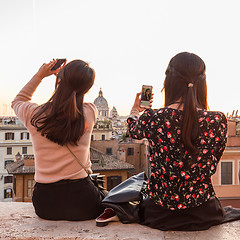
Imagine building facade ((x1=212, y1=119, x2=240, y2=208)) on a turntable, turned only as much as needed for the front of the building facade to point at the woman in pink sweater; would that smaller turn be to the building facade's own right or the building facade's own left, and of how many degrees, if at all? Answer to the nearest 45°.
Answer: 0° — it already faces them

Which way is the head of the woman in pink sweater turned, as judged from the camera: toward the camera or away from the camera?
away from the camera

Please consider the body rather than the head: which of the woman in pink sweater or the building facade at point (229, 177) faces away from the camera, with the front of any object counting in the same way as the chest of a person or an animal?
the woman in pink sweater

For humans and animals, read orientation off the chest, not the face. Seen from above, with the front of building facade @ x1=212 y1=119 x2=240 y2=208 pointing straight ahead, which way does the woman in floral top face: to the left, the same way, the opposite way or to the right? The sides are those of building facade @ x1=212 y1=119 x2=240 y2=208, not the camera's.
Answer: the opposite way

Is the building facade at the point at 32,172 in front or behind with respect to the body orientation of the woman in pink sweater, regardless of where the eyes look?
in front

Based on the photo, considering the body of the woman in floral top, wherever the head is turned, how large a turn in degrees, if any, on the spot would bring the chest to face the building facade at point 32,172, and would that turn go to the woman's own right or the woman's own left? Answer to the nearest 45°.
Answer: approximately 45° to the woman's own left

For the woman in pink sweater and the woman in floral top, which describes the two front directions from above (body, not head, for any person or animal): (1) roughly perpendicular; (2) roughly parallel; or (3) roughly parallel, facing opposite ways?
roughly parallel

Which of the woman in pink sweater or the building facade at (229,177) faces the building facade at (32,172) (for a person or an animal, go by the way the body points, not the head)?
the woman in pink sweater

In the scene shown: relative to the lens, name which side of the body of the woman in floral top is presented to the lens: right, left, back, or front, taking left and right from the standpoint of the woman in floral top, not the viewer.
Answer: back

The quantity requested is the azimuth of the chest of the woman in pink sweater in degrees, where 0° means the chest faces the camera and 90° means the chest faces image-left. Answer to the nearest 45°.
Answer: approximately 180°

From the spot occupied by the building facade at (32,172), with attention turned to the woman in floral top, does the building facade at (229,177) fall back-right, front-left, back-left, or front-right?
front-left

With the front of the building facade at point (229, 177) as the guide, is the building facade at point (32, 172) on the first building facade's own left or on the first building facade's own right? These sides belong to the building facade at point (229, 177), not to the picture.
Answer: on the first building facade's own right

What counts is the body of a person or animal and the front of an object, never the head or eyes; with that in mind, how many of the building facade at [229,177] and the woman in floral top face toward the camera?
1

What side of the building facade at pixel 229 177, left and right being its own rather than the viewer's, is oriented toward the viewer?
front

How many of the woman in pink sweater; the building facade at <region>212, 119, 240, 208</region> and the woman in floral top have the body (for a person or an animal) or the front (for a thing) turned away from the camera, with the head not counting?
2

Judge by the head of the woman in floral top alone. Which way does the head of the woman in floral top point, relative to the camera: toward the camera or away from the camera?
away from the camera

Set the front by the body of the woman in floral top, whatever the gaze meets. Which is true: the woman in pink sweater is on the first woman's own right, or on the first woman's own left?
on the first woman's own left

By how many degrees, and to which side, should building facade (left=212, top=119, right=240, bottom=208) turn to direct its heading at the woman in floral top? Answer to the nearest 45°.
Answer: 0° — it already faces them
